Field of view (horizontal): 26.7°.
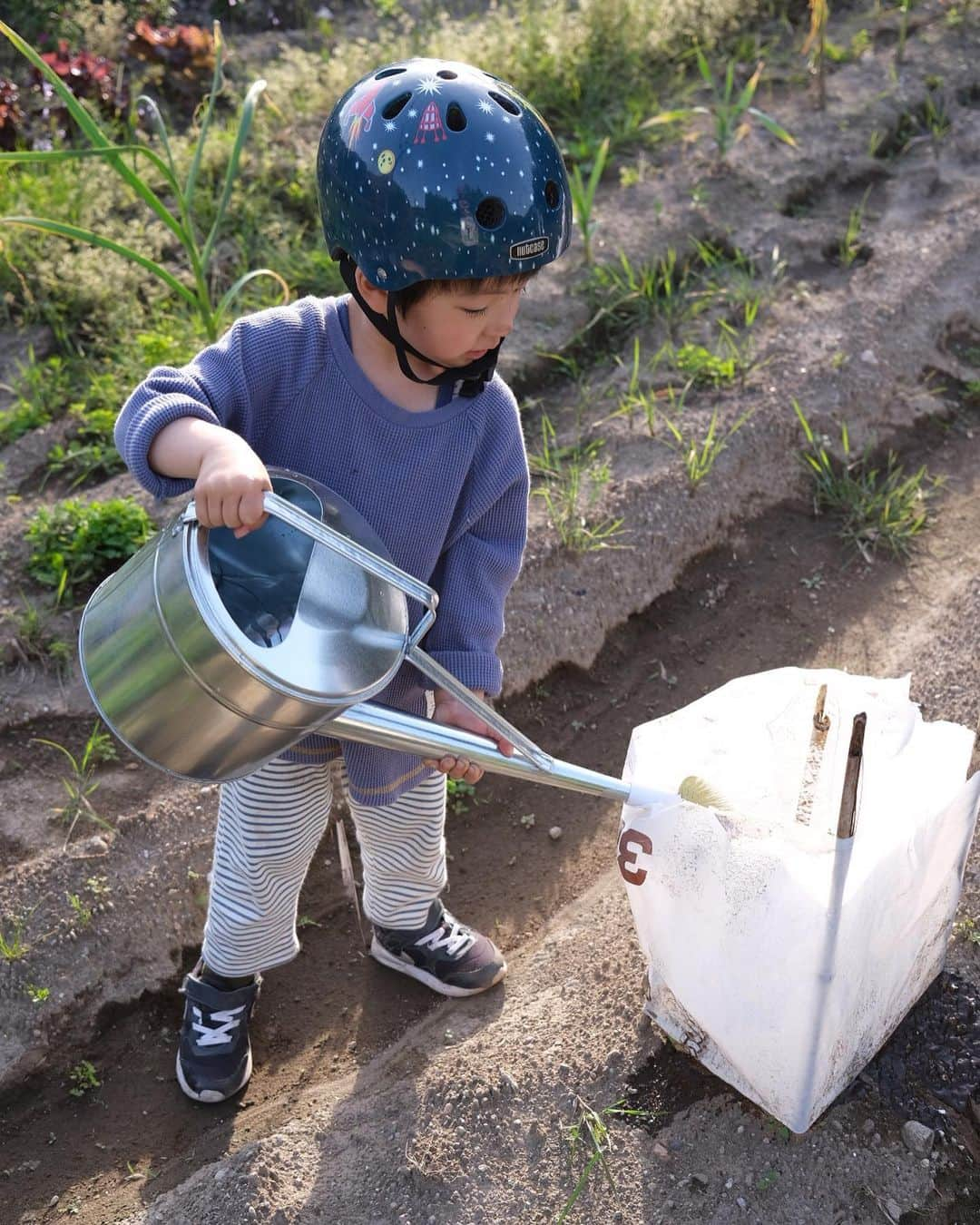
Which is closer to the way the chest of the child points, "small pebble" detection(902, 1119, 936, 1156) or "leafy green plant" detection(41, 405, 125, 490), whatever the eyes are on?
the small pebble

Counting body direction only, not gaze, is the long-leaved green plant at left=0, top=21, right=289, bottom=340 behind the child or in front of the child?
behind

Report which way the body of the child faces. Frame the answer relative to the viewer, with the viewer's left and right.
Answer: facing the viewer and to the right of the viewer

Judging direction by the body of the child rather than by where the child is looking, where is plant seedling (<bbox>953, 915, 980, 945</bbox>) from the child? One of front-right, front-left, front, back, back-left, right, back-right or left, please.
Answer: front-left

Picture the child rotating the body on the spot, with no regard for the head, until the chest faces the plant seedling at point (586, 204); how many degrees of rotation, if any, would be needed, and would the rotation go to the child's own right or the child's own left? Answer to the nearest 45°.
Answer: approximately 135° to the child's own left
